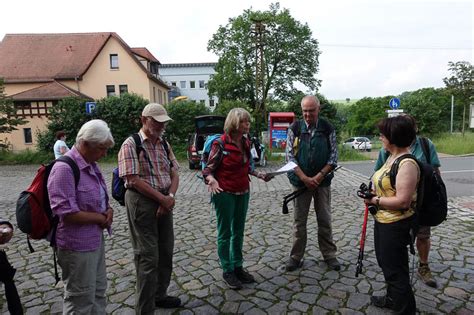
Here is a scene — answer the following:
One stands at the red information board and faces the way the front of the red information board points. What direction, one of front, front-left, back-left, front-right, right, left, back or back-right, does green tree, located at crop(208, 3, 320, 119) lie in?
back

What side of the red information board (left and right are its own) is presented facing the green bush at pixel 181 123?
right

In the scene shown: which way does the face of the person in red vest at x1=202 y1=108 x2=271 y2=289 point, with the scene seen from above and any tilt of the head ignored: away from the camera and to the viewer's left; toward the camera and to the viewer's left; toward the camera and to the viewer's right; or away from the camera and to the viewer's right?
toward the camera and to the viewer's right

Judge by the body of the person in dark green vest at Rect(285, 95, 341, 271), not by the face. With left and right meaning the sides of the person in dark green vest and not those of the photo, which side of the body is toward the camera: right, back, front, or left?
front

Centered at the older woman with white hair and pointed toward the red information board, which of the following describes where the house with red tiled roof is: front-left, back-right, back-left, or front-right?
front-left

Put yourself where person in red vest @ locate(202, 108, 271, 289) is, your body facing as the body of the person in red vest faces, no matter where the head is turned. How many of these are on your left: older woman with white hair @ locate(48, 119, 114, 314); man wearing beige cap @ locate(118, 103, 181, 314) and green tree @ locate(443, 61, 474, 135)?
1

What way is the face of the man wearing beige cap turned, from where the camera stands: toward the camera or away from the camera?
toward the camera

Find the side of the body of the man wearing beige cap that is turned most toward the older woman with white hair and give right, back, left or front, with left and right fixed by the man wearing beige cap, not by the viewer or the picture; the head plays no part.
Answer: right

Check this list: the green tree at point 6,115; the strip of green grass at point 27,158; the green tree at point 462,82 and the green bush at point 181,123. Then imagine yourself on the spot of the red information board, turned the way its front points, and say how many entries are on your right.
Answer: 3

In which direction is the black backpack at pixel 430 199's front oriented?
to the viewer's right

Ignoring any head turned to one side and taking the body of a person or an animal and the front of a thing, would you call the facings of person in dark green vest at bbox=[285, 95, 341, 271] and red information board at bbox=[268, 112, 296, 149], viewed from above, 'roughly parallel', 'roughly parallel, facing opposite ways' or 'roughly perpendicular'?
roughly parallel

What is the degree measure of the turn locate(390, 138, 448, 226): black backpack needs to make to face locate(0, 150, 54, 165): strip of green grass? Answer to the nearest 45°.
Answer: approximately 135° to its left

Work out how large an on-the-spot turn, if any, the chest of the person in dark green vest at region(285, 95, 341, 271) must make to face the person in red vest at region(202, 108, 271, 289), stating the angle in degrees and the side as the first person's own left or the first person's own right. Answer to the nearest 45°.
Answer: approximately 45° to the first person's own right
